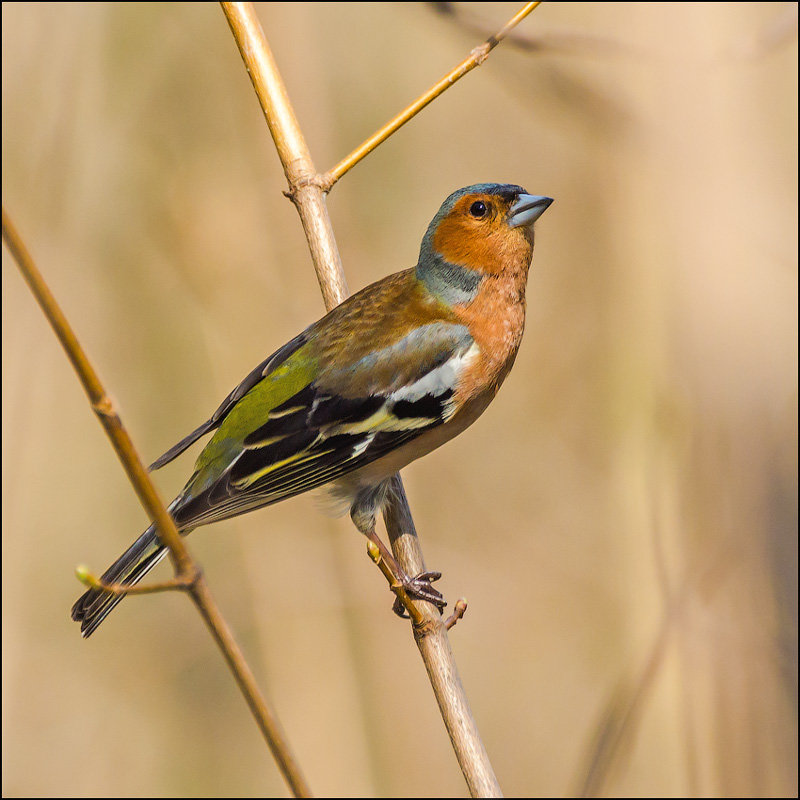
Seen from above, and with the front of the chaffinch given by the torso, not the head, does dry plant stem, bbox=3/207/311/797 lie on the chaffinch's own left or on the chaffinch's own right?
on the chaffinch's own right

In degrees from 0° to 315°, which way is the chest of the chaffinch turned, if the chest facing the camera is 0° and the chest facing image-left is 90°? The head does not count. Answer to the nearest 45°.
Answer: approximately 270°
